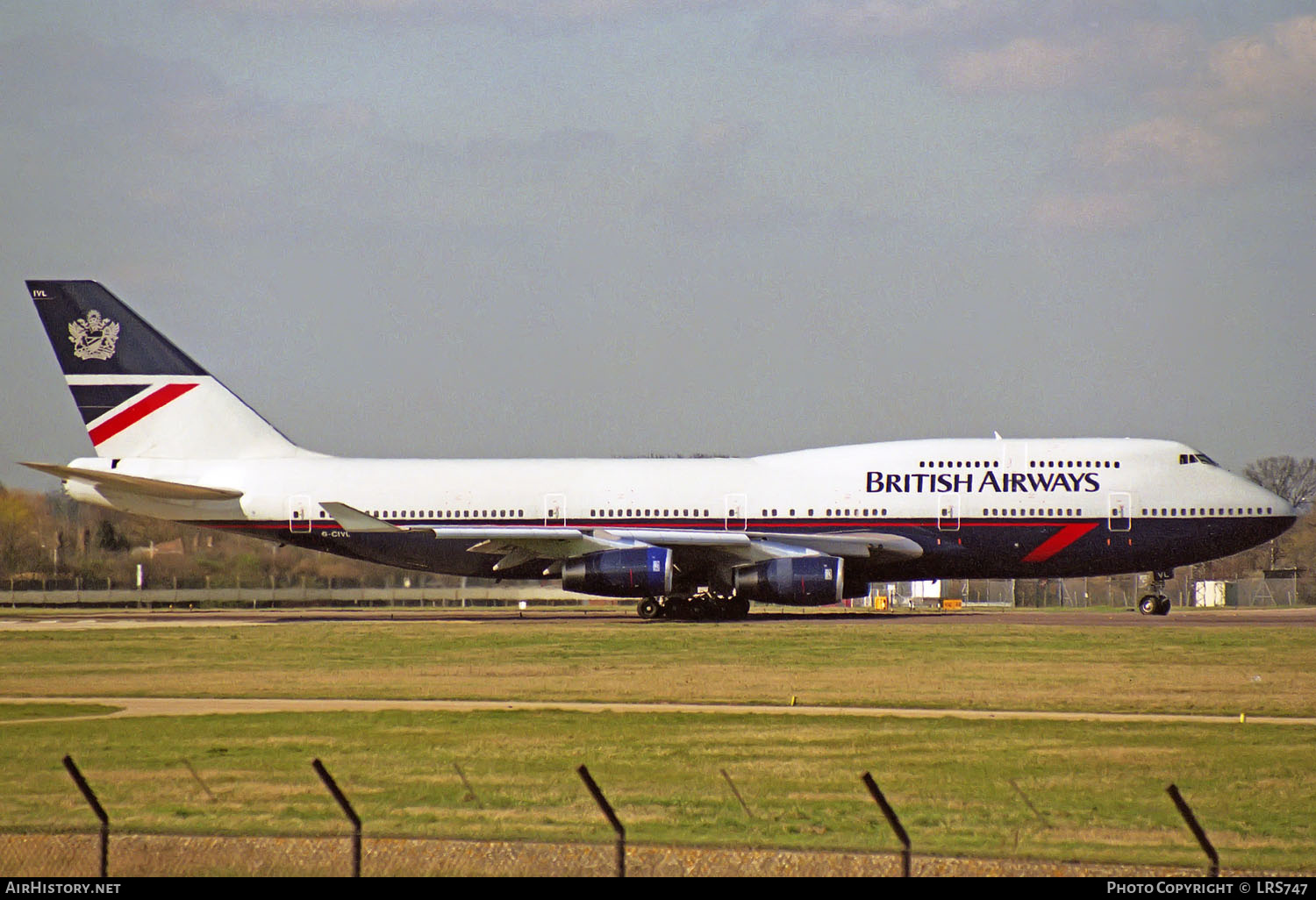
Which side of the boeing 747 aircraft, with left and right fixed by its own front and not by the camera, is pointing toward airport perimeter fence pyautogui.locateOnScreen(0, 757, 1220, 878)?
right

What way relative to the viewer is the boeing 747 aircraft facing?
to the viewer's right
